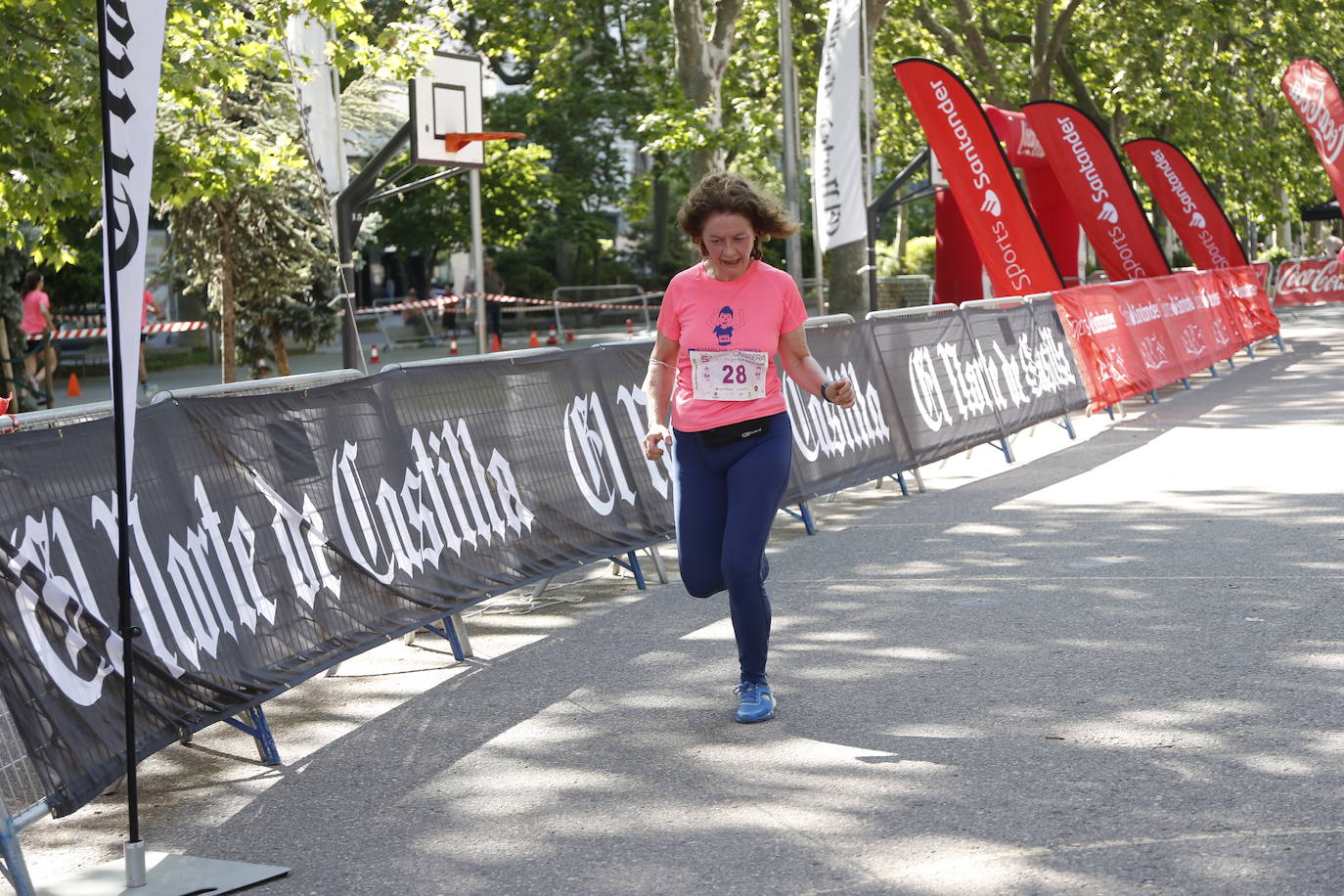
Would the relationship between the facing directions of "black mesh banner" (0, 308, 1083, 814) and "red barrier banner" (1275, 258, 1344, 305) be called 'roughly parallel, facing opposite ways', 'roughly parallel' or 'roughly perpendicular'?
roughly perpendicular

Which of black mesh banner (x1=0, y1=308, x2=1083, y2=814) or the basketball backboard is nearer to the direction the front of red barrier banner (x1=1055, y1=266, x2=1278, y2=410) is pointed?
the black mesh banner

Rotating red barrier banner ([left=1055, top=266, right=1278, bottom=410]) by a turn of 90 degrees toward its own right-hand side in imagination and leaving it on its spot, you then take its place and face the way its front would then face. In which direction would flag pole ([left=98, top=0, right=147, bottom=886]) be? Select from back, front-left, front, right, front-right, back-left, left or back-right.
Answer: front-left

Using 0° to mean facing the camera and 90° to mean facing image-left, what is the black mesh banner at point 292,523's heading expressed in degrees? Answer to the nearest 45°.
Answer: approximately 315°

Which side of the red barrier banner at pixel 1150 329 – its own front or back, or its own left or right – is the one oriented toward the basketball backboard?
back

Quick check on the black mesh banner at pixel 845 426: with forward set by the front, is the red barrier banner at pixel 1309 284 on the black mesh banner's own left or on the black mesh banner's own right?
on the black mesh banner's own left

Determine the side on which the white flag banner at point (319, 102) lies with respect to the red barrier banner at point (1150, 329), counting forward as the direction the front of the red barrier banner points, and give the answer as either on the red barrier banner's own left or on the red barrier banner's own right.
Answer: on the red barrier banner's own right
